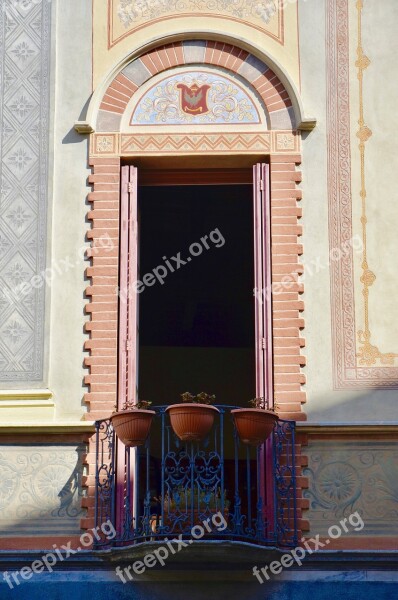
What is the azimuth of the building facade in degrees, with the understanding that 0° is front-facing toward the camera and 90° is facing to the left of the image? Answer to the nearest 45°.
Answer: approximately 0°

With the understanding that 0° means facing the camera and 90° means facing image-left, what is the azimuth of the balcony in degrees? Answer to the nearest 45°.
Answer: approximately 0°
